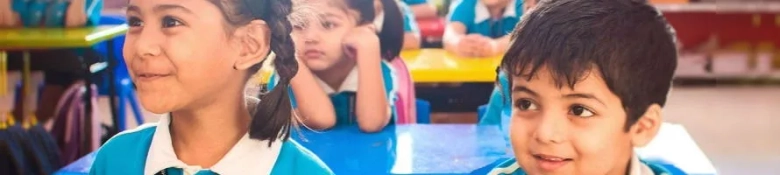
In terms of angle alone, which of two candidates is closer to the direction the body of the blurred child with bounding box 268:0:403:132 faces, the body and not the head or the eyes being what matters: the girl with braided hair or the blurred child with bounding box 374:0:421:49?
the girl with braided hair

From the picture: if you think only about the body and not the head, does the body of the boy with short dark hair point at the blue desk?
no

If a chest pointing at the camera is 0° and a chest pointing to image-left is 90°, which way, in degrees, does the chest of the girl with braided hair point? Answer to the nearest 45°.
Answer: approximately 45°

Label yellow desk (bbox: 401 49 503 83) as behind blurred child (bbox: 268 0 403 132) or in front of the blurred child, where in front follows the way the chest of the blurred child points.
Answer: behind

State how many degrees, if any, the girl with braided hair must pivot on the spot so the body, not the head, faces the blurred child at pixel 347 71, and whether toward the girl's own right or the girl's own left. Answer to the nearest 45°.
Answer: approximately 180°

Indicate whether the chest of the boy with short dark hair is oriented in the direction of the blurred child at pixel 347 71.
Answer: no

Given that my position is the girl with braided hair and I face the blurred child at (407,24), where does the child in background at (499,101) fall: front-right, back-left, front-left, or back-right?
front-right

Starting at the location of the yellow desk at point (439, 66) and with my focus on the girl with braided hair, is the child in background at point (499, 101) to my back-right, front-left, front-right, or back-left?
front-left

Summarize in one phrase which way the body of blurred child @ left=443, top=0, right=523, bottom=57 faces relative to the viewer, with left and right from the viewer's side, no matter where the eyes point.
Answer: facing the viewer

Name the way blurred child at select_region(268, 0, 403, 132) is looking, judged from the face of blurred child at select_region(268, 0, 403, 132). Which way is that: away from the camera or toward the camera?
toward the camera

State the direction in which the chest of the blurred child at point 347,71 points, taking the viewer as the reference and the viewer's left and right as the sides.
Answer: facing the viewer and to the left of the viewer
